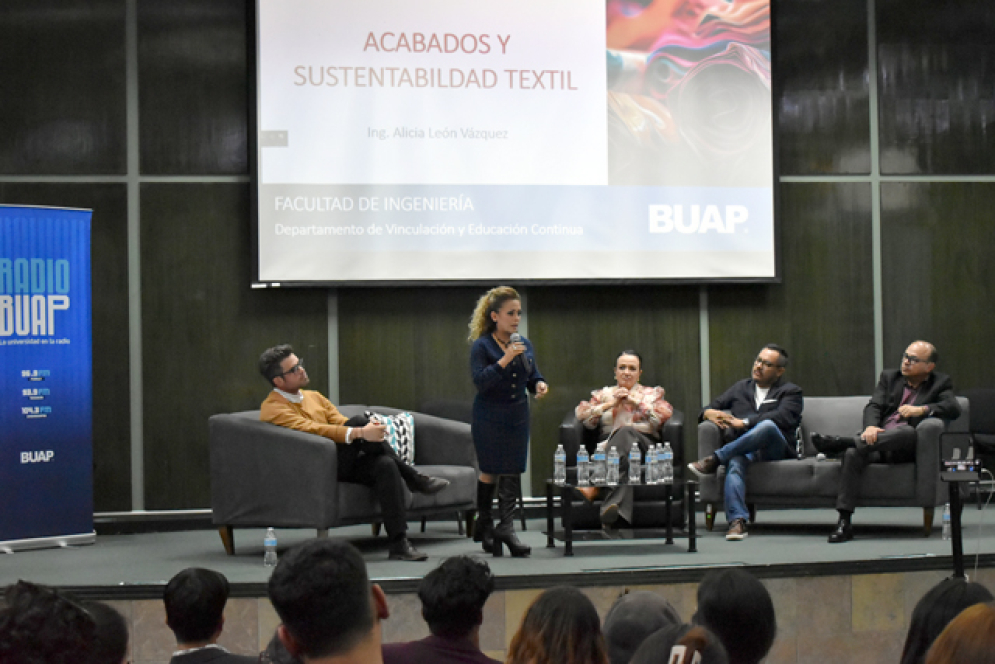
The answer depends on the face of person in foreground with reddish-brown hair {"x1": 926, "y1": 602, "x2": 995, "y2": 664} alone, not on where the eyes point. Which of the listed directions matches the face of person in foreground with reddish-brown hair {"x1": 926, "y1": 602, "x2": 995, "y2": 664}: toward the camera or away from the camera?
away from the camera

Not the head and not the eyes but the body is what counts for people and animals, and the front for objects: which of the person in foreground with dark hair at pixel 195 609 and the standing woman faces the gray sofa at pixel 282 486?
the person in foreground with dark hair

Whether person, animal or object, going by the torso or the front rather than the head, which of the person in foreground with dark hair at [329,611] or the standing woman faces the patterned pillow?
the person in foreground with dark hair

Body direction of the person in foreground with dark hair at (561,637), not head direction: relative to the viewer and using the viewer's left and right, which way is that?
facing away from the viewer

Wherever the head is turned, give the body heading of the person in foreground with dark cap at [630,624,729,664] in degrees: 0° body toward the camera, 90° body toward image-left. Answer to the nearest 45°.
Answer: approximately 180°

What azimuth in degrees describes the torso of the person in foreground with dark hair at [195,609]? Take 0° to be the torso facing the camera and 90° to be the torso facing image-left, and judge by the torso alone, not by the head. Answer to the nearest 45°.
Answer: approximately 180°

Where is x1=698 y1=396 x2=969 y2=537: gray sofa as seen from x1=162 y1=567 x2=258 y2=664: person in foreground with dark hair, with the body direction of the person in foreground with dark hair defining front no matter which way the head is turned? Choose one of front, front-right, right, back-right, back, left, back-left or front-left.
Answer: front-right

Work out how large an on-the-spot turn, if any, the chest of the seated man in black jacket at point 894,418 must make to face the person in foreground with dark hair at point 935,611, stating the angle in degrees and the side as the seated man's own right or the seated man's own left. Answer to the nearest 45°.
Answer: approximately 45° to the seated man's own left

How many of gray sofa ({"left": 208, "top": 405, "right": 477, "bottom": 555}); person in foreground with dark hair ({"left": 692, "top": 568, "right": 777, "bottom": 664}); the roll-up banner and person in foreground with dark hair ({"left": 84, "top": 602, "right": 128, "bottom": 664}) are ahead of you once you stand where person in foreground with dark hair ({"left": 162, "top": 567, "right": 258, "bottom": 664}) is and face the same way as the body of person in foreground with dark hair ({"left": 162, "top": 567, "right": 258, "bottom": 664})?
2

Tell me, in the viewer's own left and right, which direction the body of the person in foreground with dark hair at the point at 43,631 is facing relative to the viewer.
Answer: facing away from the viewer

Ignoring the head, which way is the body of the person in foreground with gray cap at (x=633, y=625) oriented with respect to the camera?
away from the camera

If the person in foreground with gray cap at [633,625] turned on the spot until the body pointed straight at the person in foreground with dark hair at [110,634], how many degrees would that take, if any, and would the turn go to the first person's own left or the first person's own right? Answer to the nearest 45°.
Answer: approximately 135° to the first person's own left

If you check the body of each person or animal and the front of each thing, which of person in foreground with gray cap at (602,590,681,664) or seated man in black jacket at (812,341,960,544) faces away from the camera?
the person in foreground with gray cap
